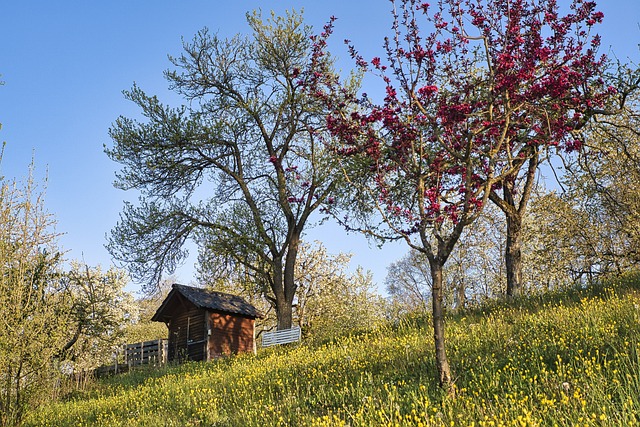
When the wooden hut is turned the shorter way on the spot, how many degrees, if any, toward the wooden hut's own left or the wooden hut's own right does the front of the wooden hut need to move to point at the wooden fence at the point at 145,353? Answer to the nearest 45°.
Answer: approximately 90° to the wooden hut's own right

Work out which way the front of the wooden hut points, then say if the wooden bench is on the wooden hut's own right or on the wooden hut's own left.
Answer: on the wooden hut's own left

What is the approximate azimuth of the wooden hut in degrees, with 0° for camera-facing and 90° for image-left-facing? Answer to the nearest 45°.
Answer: approximately 45°
